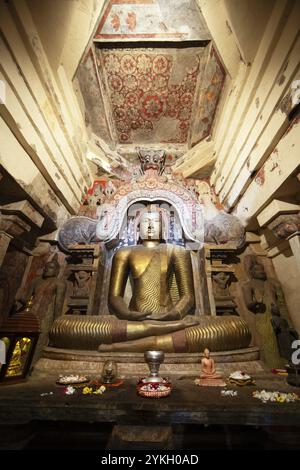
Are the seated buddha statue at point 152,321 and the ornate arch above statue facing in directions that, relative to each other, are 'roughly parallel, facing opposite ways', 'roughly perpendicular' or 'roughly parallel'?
roughly parallel

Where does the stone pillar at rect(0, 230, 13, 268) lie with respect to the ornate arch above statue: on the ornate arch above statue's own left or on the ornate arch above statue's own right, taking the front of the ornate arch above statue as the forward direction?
on the ornate arch above statue's own right

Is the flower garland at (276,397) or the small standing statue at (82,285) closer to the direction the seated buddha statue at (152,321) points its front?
the flower garland

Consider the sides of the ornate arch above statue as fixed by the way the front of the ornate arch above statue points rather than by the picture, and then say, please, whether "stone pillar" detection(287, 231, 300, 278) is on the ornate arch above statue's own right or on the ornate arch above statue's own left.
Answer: on the ornate arch above statue's own left

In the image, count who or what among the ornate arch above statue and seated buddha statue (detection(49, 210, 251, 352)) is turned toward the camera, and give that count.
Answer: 2

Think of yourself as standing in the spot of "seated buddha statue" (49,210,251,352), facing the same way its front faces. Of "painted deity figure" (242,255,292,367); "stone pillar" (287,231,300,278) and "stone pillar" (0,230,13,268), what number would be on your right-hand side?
1

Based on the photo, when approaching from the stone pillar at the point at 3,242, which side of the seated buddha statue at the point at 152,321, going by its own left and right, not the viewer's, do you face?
right

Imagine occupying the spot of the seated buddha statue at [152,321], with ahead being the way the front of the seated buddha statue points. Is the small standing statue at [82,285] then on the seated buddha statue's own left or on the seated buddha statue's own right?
on the seated buddha statue's own right

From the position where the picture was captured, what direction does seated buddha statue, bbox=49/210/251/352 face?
facing the viewer

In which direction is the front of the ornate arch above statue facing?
toward the camera
